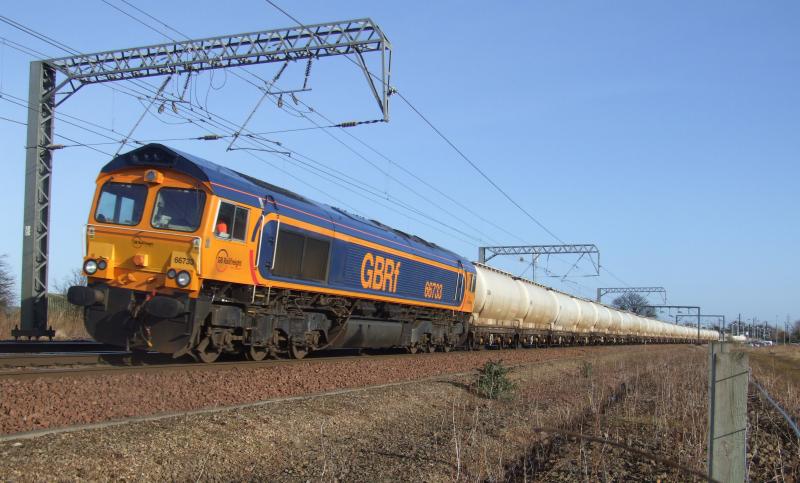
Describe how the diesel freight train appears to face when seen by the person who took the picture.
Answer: facing the viewer and to the left of the viewer

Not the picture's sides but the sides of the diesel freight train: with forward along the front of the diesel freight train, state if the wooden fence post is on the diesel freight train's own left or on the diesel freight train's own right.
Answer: on the diesel freight train's own left
